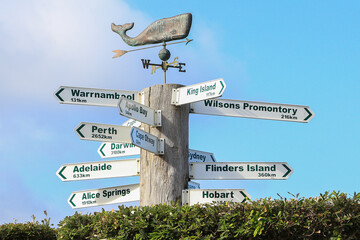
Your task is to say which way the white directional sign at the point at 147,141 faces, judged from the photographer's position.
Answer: facing the viewer and to the right of the viewer

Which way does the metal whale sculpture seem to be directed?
to the viewer's right

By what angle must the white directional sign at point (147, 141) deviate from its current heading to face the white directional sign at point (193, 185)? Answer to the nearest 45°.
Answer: approximately 90° to its left

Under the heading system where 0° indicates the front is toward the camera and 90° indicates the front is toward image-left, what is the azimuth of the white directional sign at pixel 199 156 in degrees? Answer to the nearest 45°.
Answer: approximately 315°

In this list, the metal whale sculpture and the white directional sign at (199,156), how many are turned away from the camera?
0
